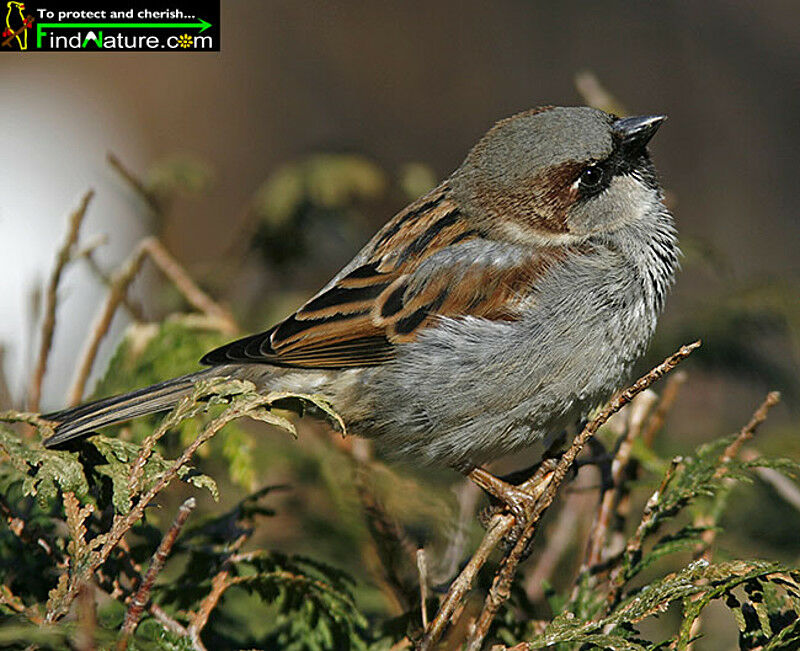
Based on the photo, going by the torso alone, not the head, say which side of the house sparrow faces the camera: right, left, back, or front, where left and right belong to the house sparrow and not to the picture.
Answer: right

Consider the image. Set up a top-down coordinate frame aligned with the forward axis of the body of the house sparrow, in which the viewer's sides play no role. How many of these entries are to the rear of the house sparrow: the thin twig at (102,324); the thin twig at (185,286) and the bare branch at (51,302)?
3

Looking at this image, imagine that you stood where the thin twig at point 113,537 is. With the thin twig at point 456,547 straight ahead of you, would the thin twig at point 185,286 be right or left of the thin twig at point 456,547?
left

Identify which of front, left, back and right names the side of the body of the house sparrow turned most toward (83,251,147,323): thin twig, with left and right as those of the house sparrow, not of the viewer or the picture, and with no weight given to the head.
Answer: back

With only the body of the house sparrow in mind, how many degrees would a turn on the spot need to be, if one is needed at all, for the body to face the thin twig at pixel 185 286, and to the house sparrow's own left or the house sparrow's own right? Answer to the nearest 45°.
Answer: approximately 180°

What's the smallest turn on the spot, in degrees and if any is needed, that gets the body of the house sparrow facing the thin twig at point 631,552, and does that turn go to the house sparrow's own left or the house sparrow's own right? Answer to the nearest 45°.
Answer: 0° — it already faces it

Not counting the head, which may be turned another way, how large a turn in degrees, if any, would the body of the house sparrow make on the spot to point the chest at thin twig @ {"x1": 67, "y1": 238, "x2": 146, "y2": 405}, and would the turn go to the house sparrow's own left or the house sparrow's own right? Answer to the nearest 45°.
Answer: approximately 180°
